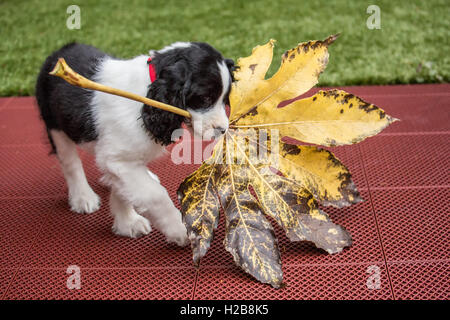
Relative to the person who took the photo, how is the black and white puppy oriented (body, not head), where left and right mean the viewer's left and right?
facing the viewer and to the right of the viewer
